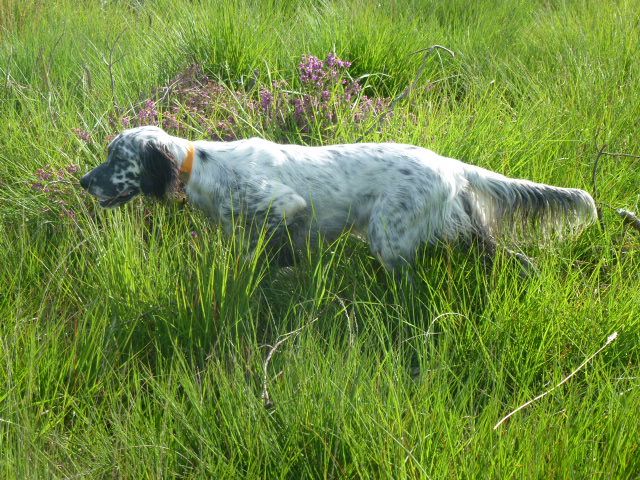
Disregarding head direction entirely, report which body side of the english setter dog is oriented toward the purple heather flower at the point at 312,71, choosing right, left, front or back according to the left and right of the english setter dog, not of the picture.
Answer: right

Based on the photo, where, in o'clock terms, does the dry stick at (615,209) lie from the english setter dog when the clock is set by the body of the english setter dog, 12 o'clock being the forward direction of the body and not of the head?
The dry stick is roughly at 6 o'clock from the english setter dog.

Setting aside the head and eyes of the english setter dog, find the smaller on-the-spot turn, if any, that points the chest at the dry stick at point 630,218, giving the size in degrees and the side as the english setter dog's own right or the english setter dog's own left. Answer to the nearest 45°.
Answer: approximately 180°

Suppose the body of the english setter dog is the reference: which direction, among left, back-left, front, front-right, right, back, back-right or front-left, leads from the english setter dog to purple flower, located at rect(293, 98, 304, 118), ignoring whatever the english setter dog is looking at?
right

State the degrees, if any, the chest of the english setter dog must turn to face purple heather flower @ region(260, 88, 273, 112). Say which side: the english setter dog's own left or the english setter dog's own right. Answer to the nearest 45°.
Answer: approximately 90° to the english setter dog's own right

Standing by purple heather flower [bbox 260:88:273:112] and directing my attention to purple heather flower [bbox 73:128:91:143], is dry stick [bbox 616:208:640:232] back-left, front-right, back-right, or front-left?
back-left

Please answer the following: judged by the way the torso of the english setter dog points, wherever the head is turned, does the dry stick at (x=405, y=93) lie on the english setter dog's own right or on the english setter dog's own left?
on the english setter dog's own right

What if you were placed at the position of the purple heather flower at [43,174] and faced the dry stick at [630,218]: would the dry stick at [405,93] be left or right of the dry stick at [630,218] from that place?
left

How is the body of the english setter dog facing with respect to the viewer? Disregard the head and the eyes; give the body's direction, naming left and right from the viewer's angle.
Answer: facing to the left of the viewer
